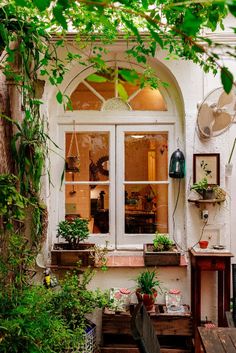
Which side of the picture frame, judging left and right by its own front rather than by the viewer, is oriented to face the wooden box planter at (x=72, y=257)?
right

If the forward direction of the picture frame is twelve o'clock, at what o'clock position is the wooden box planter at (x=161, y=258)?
The wooden box planter is roughly at 2 o'clock from the picture frame.

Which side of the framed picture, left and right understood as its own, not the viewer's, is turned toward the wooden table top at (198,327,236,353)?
front

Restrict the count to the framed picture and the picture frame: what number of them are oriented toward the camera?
2

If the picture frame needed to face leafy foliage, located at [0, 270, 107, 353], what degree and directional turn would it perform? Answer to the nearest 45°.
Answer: approximately 45° to its right

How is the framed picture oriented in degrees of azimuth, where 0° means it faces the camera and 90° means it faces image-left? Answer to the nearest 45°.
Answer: approximately 0°

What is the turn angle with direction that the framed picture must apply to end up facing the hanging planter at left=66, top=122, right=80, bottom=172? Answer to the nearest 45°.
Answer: approximately 90° to its right
